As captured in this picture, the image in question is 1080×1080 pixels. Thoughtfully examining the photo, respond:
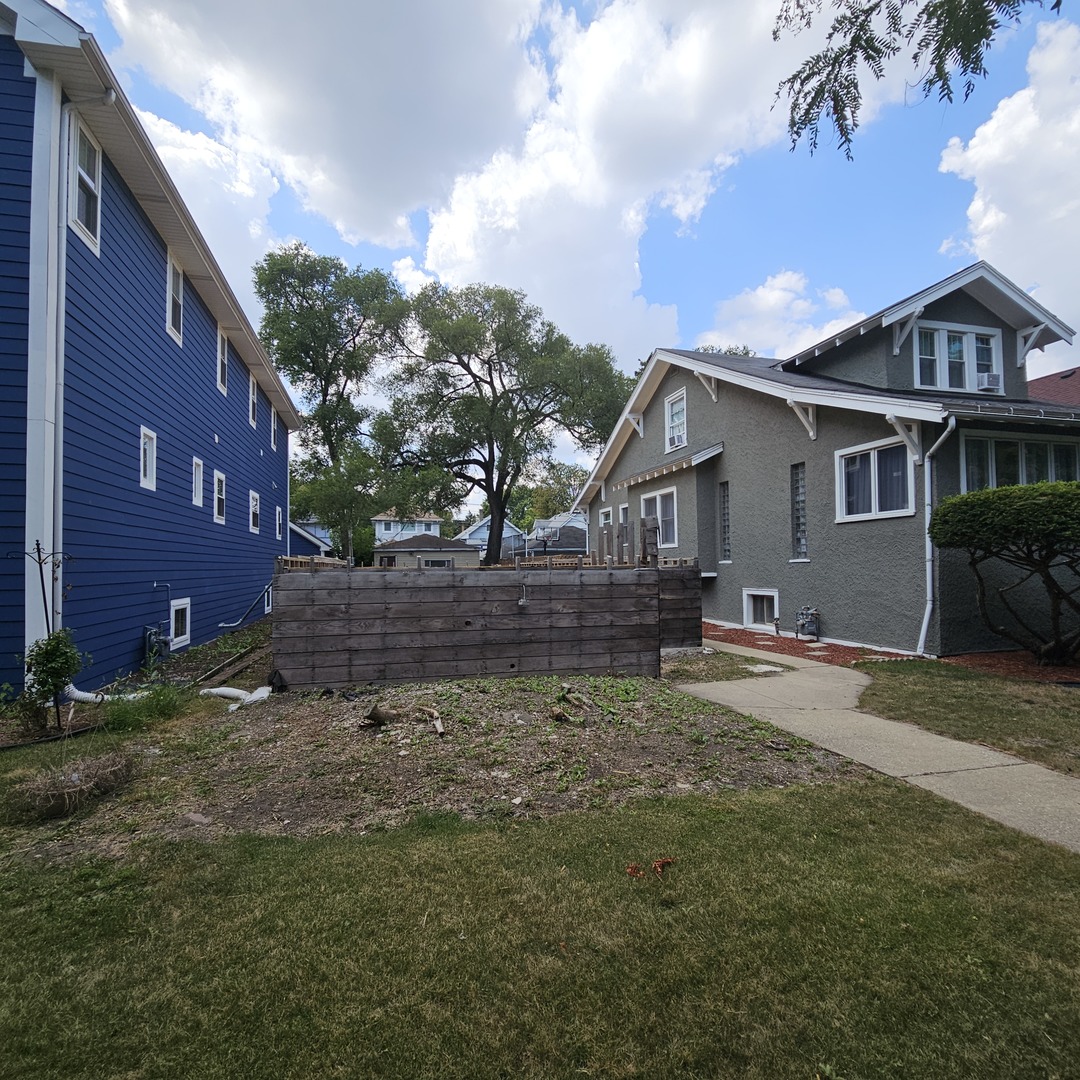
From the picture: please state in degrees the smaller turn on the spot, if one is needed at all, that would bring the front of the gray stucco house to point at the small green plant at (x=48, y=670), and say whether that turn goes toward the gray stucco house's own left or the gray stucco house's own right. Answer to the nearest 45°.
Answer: approximately 90° to the gray stucco house's own right

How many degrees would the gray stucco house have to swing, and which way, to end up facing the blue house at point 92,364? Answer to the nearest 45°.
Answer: approximately 90° to its right

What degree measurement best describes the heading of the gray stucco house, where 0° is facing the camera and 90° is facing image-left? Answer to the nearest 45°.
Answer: approximately 315°

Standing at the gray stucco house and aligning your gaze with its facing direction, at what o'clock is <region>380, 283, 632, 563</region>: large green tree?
The large green tree is roughly at 6 o'clock from the gray stucco house.

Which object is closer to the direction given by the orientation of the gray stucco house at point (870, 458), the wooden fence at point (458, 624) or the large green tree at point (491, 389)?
the wooden fence

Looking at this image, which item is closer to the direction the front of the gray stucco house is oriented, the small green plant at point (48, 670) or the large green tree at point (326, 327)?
the small green plant

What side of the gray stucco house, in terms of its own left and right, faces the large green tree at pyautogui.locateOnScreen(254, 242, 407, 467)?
back

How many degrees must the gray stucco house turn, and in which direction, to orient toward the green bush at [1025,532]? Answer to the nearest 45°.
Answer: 0° — it already faces it

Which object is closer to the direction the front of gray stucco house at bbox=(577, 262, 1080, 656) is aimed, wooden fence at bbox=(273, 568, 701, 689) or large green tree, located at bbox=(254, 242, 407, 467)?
the wooden fence

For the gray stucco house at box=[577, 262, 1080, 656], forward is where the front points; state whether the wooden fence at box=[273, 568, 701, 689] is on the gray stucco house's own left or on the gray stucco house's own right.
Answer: on the gray stucco house's own right
